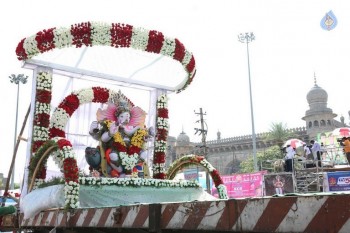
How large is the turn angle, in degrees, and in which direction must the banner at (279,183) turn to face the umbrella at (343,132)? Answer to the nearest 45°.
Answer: approximately 135° to its left

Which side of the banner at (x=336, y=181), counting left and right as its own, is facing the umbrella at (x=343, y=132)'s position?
back
